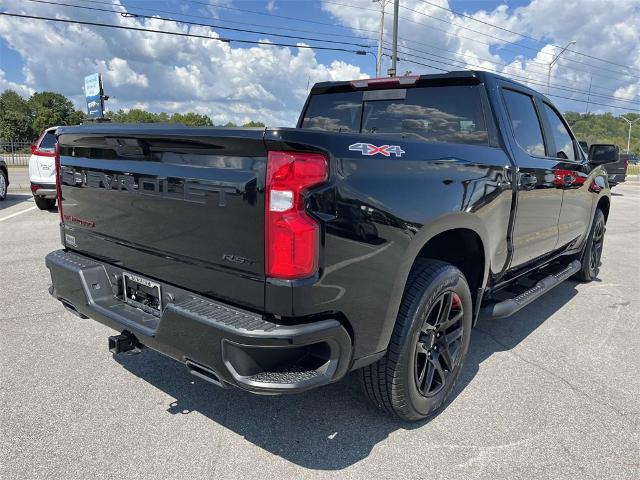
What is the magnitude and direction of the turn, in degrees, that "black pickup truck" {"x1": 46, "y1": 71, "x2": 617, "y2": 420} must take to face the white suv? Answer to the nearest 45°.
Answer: approximately 90° to its left

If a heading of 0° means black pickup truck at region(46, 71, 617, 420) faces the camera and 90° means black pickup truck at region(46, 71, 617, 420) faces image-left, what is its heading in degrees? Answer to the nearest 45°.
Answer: approximately 225°

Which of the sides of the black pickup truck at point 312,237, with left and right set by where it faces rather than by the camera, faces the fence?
left
